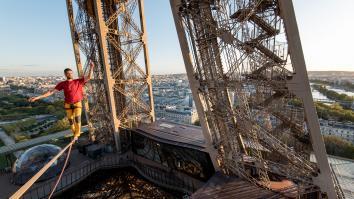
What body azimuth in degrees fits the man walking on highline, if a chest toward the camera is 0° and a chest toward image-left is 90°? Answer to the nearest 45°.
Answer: approximately 0°
